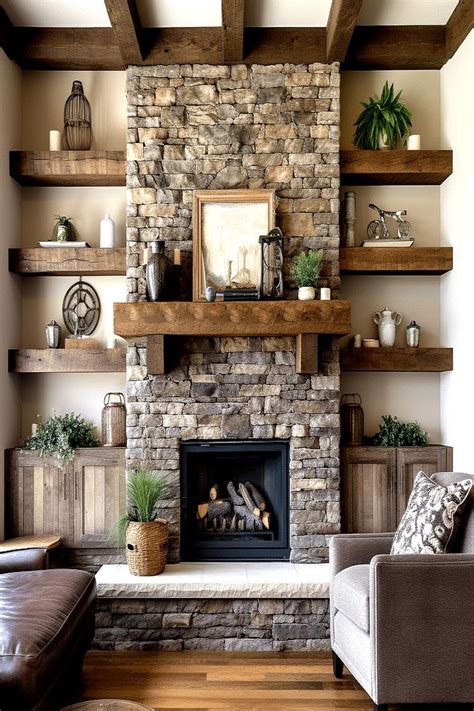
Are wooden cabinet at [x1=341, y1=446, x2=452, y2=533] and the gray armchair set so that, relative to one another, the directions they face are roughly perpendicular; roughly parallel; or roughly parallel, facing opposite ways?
roughly perpendicular

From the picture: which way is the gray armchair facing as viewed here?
to the viewer's left

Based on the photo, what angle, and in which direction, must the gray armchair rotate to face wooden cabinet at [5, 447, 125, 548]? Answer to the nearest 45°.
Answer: approximately 45° to its right

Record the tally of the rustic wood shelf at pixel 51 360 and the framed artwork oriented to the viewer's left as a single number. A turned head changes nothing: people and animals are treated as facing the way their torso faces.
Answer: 0

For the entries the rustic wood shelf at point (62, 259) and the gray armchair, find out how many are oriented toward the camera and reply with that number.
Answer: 1

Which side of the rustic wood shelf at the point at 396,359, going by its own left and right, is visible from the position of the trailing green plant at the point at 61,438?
right

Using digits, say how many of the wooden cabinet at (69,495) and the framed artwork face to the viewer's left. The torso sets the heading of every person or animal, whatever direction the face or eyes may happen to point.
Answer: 0

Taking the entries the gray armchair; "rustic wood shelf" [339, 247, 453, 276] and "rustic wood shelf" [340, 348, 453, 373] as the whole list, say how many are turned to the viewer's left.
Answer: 1

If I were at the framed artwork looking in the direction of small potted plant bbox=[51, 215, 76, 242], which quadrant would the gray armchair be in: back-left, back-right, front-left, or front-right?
back-left

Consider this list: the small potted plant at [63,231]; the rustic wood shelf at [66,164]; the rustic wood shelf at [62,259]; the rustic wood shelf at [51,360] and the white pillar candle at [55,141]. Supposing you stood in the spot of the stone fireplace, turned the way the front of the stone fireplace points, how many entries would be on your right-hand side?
5

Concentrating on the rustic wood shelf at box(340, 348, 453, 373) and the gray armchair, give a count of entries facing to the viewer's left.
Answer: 1

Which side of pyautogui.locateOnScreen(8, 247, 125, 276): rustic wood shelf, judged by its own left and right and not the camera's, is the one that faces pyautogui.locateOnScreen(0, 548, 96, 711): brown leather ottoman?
front
